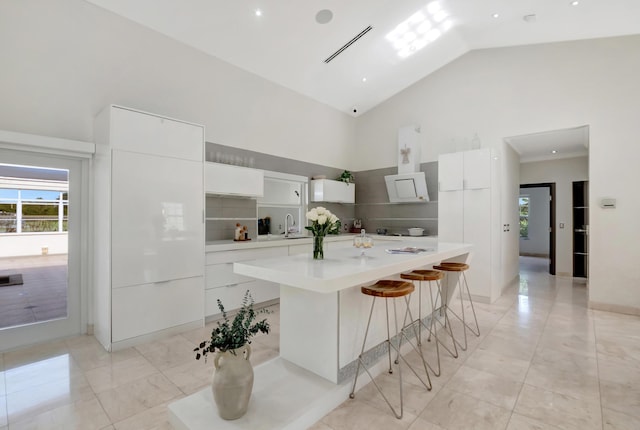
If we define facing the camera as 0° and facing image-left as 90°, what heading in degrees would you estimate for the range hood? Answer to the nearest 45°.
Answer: approximately 0°

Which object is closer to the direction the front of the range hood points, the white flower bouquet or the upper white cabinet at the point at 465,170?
the white flower bouquet

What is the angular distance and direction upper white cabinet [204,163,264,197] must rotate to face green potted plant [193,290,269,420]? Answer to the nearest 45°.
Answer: approximately 45° to its right

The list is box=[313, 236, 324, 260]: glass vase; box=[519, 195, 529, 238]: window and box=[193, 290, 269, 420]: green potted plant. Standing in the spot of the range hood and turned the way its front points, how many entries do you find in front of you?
2

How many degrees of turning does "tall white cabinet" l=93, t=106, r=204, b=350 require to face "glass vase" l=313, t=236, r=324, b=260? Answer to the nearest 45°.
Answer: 0° — it already faces it

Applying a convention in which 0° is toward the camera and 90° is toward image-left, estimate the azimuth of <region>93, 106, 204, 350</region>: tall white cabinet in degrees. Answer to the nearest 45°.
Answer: approximately 315°

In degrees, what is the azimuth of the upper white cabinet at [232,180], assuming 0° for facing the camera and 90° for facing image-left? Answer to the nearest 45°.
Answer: approximately 315°

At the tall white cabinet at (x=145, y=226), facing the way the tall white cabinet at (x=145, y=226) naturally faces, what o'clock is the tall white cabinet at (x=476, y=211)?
the tall white cabinet at (x=476, y=211) is roughly at 11 o'clock from the tall white cabinet at (x=145, y=226).

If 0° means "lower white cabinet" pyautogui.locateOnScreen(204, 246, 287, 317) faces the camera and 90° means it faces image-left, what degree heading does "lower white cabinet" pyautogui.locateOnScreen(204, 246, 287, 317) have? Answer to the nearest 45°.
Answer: approximately 315°
